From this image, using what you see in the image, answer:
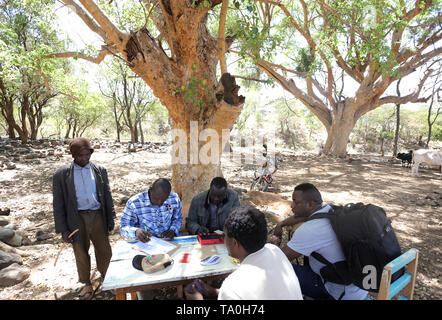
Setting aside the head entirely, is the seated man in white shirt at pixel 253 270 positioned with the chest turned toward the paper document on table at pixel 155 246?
yes

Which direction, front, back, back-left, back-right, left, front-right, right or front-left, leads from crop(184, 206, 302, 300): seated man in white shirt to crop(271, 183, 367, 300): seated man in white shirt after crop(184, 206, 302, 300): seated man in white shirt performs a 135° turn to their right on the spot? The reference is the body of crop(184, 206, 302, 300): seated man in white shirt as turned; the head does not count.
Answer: front-left

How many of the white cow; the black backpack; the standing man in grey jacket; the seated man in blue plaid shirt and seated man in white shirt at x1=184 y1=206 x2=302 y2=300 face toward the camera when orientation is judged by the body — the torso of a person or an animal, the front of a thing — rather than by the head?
2

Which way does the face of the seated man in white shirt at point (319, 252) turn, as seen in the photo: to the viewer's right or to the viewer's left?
to the viewer's left

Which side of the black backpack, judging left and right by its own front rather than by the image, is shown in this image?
right

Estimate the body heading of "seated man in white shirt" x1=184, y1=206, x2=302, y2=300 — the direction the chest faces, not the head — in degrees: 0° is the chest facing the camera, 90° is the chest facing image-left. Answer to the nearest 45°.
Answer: approximately 135°

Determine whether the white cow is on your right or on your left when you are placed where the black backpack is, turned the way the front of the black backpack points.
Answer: on your left

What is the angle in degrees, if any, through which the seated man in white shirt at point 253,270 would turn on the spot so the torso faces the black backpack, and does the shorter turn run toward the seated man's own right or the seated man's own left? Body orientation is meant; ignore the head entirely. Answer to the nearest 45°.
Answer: approximately 90° to the seated man's own right

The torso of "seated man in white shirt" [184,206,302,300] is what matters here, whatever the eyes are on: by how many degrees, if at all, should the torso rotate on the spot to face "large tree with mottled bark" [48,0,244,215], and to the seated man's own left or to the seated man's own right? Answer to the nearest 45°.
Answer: approximately 45° to the seated man's own right

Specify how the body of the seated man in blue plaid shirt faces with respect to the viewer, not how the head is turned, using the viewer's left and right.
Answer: facing the viewer

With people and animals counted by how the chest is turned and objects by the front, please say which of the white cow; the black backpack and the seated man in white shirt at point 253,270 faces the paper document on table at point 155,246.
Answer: the seated man in white shirt

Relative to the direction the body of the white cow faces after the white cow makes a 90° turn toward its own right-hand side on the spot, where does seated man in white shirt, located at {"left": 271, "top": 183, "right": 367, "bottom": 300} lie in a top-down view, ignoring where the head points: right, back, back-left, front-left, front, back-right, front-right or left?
front

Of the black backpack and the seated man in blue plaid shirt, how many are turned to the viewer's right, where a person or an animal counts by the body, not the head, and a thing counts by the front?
1

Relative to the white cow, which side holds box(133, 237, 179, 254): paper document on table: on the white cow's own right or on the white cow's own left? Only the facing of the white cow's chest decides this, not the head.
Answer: on the white cow's own right

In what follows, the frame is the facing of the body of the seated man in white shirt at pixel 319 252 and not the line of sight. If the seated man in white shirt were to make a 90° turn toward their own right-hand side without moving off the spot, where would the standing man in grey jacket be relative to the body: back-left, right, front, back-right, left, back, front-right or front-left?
left
